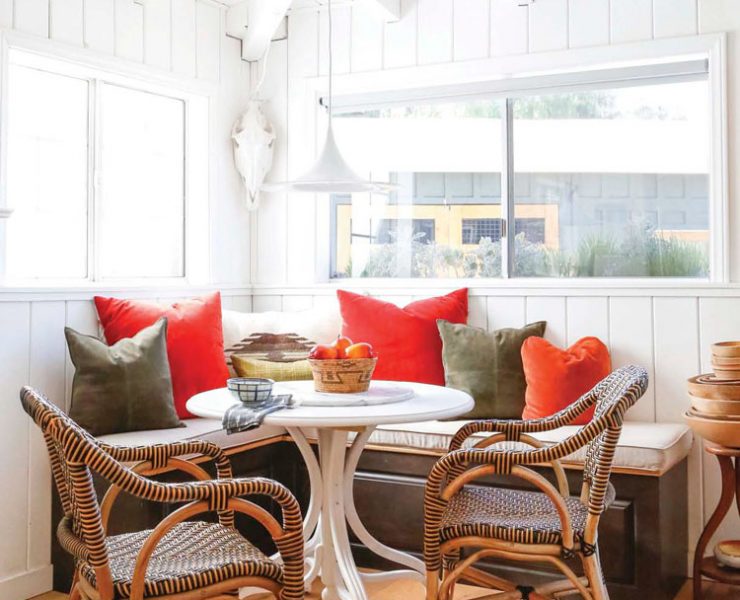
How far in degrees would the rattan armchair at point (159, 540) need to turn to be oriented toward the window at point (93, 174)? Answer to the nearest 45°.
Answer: approximately 45° to its left

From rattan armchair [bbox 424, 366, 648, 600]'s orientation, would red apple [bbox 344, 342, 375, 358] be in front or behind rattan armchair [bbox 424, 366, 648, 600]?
in front

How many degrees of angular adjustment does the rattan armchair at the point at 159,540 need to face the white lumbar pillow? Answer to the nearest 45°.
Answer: approximately 45° to its left

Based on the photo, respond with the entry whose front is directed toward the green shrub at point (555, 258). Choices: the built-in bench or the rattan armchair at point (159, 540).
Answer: the rattan armchair

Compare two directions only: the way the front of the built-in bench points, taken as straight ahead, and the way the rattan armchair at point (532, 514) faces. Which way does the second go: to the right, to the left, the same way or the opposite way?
to the right

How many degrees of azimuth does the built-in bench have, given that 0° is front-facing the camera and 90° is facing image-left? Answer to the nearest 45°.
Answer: approximately 0°

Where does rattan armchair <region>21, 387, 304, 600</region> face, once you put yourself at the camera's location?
facing away from the viewer and to the right of the viewer

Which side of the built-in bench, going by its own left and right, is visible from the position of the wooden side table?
left

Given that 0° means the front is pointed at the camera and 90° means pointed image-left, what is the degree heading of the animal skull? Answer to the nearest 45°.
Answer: approximately 0°
